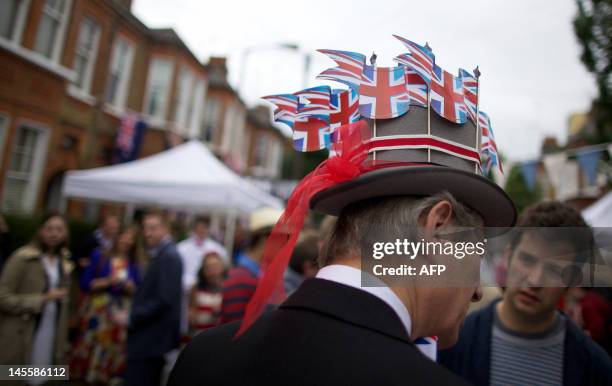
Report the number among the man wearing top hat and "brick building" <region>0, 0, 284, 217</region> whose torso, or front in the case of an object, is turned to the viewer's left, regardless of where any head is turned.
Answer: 0

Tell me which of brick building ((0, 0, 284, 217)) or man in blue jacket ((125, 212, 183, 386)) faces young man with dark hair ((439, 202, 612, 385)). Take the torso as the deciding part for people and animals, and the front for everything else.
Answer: the brick building

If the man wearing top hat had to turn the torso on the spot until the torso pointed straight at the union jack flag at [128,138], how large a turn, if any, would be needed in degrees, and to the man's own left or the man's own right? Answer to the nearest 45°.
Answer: approximately 90° to the man's own left

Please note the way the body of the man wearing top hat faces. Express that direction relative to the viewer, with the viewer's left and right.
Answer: facing away from the viewer and to the right of the viewer

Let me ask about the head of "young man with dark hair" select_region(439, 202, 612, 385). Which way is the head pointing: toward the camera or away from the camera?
toward the camera

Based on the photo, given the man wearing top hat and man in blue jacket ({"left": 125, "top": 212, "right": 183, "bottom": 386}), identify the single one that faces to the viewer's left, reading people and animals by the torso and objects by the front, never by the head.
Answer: the man in blue jacket

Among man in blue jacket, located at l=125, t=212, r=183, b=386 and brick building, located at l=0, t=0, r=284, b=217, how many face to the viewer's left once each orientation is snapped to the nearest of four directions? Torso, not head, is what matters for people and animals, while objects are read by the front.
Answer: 1

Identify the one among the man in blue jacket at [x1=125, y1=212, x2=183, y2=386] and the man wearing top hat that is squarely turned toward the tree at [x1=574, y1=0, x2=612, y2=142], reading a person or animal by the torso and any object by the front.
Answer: the man wearing top hat

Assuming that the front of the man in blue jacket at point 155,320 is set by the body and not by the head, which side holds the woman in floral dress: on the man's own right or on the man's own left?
on the man's own right

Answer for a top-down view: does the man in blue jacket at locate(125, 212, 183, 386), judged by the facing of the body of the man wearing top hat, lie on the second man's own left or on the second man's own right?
on the second man's own left

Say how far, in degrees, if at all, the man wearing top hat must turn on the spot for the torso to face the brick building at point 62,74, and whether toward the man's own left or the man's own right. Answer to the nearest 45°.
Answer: approximately 90° to the man's own left

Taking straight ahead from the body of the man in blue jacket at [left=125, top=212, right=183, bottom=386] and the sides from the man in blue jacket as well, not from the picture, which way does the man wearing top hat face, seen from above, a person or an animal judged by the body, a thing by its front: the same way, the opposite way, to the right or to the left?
the opposite way

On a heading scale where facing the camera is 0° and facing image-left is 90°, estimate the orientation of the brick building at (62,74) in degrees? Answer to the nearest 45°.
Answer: approximately 315°

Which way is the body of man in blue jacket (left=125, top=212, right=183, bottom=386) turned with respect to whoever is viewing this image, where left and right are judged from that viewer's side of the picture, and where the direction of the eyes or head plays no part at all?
facing to the left of the viewer
